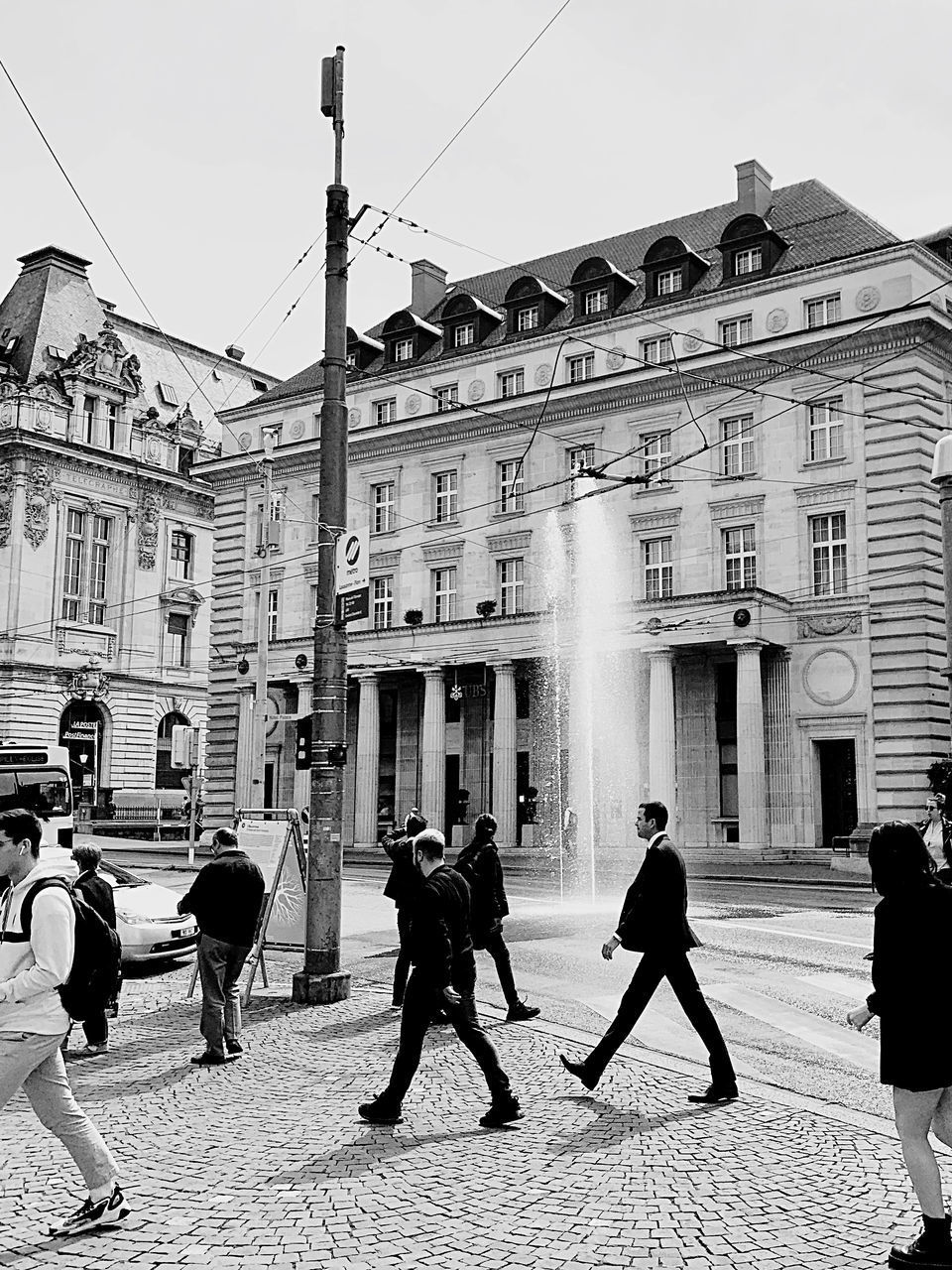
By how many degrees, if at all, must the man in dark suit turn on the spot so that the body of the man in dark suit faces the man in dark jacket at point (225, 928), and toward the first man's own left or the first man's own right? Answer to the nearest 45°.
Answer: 0° — they already face them

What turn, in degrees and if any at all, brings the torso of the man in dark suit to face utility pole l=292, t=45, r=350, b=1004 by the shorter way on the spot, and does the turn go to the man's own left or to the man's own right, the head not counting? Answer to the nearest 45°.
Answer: approximately 45° to the man's own right

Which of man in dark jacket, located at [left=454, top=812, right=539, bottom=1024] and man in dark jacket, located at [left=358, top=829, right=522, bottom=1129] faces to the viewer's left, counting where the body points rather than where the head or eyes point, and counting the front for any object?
man in dark jacket, located at [left=358, top=829, right=522, bottom=1129]

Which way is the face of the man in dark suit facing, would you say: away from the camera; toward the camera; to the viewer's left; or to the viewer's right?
to the viewer's left

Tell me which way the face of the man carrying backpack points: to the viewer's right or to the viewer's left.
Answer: to the viewer's left

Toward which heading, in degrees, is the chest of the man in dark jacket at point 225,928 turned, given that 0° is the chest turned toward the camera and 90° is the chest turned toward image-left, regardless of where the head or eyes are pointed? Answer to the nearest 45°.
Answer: approximately 135°

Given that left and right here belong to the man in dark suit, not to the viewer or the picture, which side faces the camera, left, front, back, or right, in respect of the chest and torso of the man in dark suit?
left

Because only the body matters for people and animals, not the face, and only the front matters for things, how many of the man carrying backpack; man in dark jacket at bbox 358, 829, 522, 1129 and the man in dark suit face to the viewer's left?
3

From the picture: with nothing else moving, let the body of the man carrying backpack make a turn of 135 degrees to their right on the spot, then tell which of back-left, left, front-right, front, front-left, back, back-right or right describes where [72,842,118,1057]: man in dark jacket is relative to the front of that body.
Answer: front-left

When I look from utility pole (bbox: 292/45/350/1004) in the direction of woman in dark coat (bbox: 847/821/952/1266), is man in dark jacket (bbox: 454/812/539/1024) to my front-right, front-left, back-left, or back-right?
front-left

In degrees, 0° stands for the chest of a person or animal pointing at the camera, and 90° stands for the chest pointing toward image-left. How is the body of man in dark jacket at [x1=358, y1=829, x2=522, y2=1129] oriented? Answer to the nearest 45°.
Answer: approximately 90°

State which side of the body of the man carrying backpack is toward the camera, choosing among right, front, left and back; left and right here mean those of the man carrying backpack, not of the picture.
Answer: left
